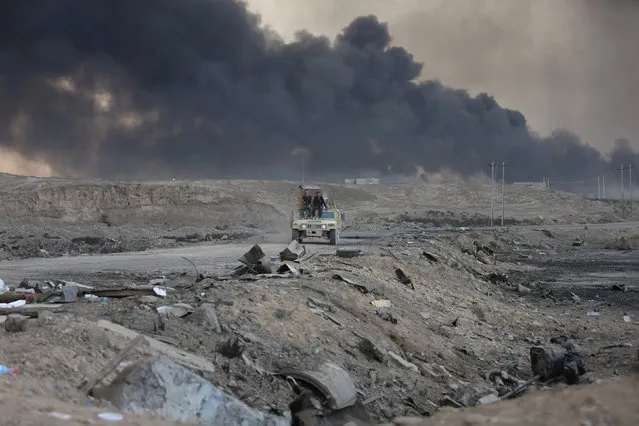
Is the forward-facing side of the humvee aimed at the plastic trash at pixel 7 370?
yes

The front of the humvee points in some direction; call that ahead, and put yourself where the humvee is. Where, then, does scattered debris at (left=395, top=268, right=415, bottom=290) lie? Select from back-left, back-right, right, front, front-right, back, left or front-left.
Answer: front

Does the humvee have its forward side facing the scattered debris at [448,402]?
yes

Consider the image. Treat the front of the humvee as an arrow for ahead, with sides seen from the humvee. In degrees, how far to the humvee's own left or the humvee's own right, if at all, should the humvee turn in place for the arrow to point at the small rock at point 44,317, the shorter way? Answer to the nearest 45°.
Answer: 0° — it already faces it

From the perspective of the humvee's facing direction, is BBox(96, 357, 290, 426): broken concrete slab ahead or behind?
ahead

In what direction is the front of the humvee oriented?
toward the camera

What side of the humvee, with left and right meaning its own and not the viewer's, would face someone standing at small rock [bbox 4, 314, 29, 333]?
front

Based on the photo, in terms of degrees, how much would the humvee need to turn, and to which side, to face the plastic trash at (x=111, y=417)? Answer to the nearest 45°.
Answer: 0° — it already faces it

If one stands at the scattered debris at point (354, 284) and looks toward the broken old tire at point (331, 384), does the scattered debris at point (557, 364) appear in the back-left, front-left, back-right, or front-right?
front-left

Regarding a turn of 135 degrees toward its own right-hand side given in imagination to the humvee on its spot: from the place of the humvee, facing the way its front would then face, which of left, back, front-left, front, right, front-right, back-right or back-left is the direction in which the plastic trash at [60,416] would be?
back-left

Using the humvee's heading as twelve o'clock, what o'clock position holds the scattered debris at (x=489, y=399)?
The scattered debris is roughly at 12 o'clock from the humvee.

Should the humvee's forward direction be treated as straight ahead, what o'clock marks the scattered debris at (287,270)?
The scattered debris is roughly at 12 o'clock from the humvee.

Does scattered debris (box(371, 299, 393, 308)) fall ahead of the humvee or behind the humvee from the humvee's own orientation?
ahead

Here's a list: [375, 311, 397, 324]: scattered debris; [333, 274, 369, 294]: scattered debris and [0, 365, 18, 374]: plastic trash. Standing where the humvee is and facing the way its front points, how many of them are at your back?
0

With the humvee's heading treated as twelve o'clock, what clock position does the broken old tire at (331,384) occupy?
The broken old tire is roughly at 12 o'clock from the humvee.

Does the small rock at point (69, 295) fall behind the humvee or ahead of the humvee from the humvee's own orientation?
ahead

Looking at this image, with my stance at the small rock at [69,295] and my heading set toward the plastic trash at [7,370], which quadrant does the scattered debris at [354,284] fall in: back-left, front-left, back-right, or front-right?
back-left

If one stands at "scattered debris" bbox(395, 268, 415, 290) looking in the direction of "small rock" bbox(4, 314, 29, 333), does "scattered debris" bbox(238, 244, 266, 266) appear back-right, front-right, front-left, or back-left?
front-right

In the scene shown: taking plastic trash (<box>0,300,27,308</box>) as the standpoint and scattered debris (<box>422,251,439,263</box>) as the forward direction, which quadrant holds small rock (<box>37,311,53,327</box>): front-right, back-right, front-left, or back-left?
back-right
